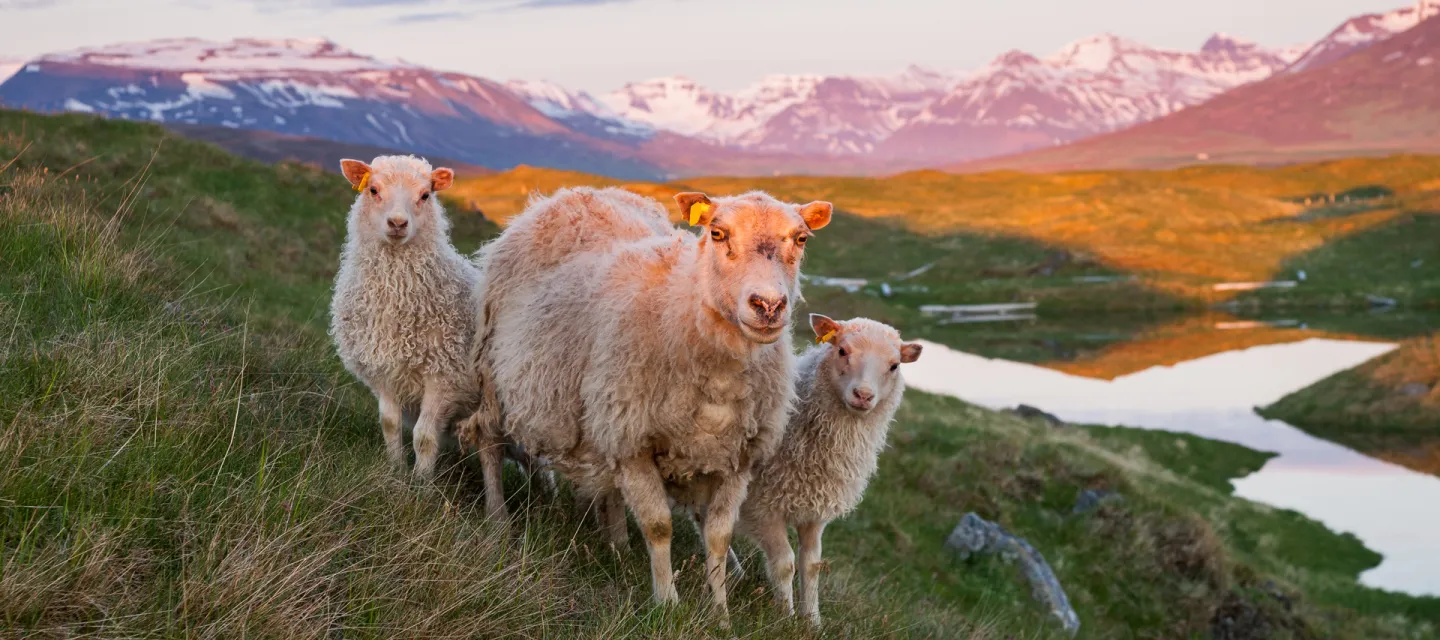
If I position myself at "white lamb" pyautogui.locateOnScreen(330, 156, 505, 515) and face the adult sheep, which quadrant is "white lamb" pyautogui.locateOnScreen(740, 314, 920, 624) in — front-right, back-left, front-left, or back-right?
front-left

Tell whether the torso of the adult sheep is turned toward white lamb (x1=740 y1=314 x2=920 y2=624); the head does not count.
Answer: no

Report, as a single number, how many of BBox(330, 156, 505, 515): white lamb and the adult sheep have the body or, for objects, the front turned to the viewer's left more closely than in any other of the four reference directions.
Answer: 0

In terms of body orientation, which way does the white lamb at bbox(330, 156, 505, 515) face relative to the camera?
toward the camera

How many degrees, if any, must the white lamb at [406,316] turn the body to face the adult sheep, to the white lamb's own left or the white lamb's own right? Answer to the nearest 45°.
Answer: approximately 45° to the white lamb's own left

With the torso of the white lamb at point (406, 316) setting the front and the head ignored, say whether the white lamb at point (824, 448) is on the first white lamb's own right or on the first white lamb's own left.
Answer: on the first white lamb's own left

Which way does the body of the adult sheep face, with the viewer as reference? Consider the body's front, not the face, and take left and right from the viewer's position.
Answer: facing the viewer and to the right of the viewer

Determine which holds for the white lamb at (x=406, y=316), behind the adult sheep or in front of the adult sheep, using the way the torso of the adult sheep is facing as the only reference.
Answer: behind
